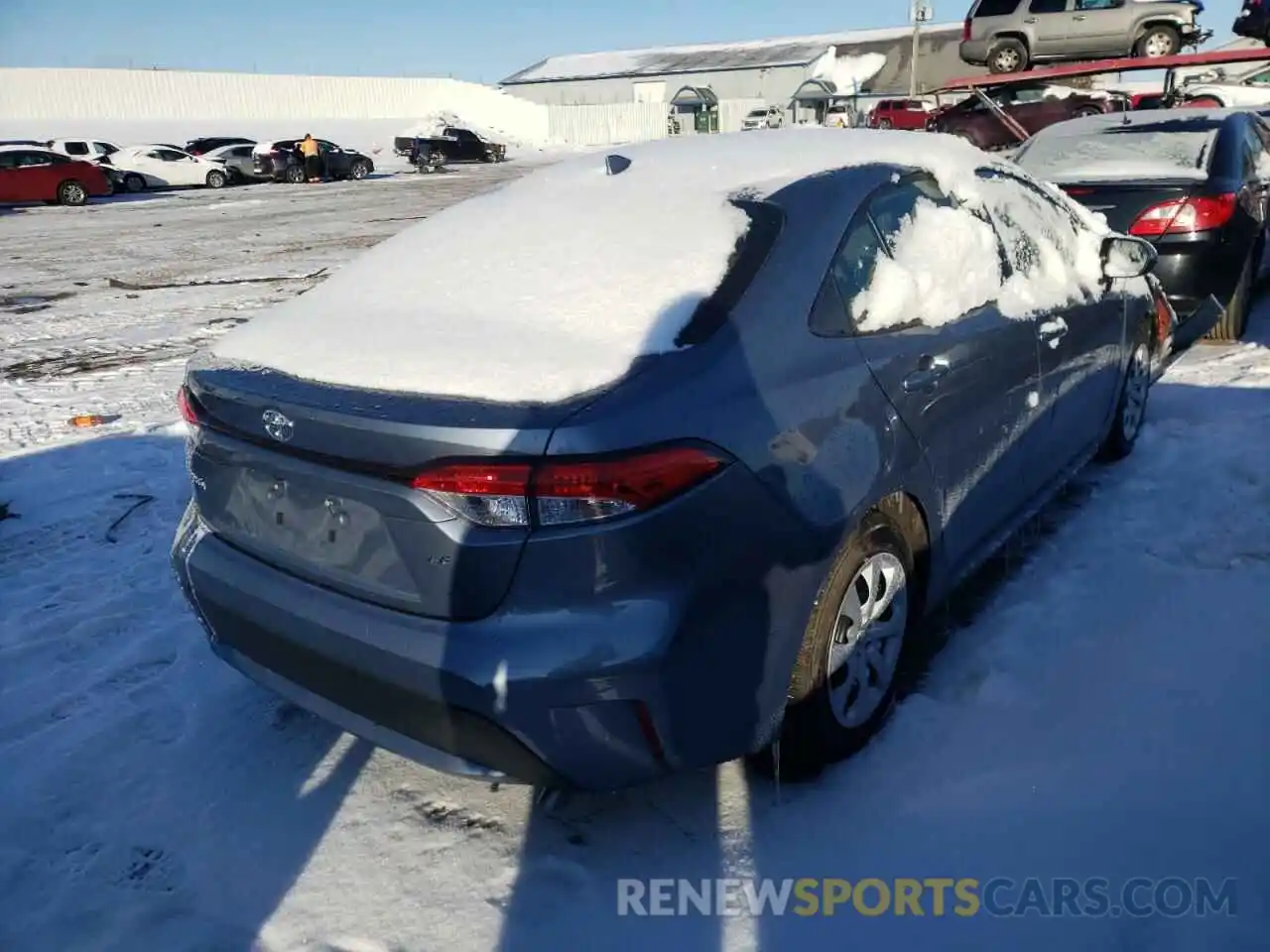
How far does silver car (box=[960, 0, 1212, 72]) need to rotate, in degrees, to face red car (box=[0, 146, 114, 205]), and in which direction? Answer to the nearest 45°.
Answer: approximately 180°

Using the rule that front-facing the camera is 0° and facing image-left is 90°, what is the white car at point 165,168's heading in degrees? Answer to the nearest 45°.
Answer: approximately 270°

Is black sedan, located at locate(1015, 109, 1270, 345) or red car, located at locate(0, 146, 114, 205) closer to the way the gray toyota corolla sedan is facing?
the black sedan

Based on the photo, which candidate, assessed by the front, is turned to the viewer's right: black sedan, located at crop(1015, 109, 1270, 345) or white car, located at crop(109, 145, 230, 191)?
the white car

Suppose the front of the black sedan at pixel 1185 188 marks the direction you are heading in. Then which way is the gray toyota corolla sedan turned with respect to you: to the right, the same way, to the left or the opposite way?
the same way

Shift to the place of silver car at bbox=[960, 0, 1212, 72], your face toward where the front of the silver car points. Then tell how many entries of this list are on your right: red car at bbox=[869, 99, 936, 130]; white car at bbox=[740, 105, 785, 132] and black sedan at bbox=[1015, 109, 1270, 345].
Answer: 1

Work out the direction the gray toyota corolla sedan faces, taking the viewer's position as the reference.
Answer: facing away from the viewer and to the right of the viewer

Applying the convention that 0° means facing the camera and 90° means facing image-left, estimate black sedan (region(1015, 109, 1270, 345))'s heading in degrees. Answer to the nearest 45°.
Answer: approximately 180°

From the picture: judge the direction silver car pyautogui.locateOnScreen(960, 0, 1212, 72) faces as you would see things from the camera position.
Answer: facing to the right of the viewer

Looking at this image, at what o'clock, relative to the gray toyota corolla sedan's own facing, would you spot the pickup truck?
The pickup truck is roughly at 10 o'clock from the gray toyota corolla sedan.

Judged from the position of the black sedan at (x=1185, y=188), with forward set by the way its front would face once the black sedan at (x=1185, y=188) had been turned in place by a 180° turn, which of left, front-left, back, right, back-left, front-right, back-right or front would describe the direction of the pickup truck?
back-right

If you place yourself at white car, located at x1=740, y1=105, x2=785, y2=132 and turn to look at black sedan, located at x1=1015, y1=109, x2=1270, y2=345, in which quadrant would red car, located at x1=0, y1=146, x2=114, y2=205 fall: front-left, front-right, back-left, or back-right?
front-right

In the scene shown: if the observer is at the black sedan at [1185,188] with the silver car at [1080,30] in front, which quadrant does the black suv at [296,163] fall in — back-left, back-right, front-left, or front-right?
front-left

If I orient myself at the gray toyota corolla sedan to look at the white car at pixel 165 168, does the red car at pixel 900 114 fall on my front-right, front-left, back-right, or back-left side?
front-right
